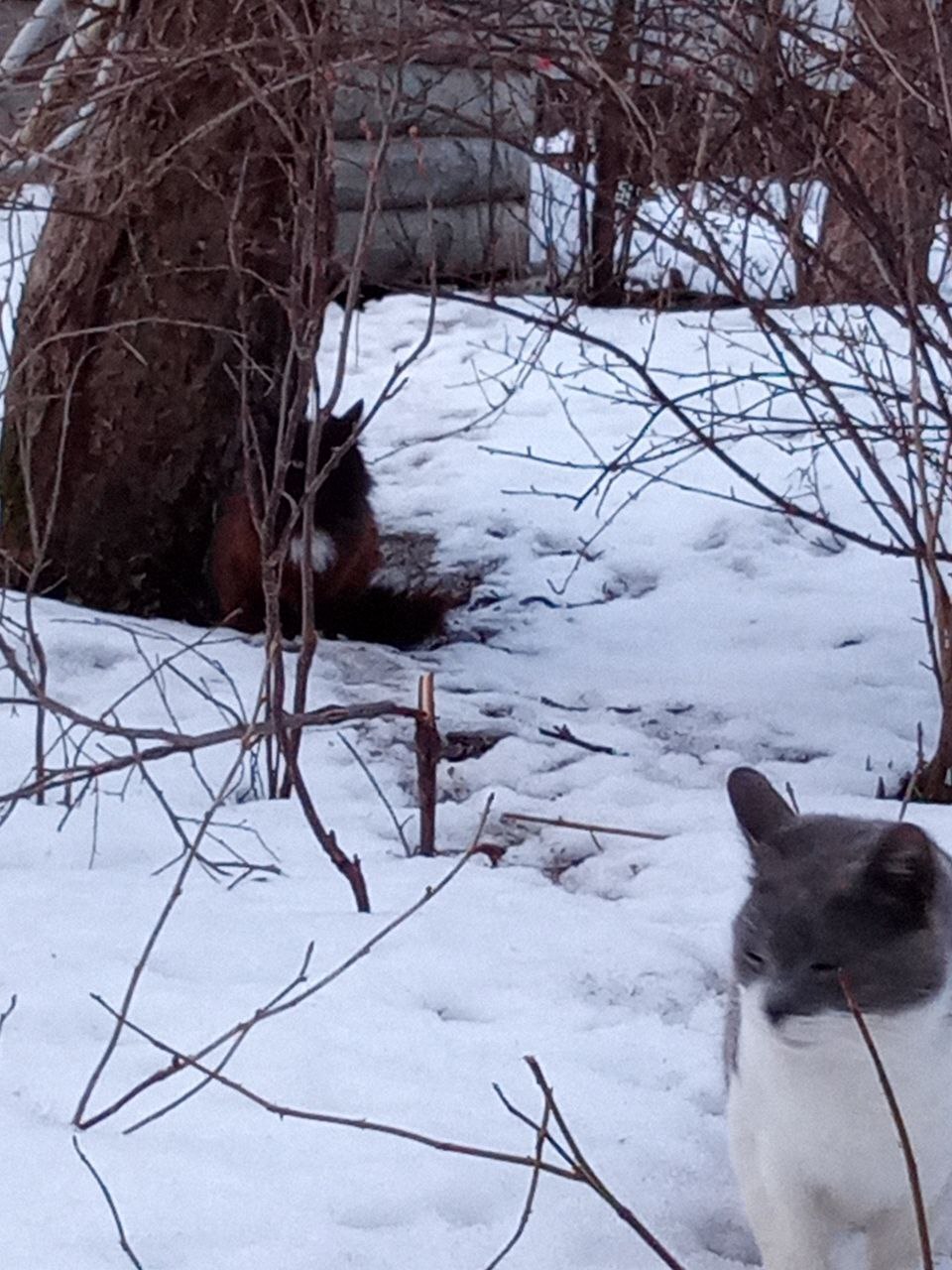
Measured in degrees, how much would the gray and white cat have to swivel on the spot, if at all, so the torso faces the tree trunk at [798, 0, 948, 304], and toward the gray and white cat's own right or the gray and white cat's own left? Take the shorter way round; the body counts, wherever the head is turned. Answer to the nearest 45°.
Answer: approximately 135° to the gray and white cat's own right

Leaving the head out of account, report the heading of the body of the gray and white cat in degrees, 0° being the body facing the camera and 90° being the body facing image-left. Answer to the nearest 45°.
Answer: approximately 45°

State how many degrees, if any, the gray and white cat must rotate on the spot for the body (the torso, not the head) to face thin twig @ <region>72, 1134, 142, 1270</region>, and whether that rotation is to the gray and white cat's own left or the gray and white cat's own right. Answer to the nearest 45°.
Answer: approximately 45° to the gray and white cat's own right

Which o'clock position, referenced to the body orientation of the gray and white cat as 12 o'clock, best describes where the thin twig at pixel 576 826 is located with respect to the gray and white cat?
The thin twig is roughly at 4 o'clock from the gray and white cat.

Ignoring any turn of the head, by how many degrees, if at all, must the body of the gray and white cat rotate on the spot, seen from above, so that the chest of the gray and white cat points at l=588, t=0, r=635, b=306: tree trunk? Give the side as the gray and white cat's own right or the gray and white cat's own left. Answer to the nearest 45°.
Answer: approximately 135° to the gray and white cat's own right

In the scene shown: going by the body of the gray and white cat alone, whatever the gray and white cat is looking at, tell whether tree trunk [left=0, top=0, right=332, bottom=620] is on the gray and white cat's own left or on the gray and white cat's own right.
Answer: on the gray and white cat's own right

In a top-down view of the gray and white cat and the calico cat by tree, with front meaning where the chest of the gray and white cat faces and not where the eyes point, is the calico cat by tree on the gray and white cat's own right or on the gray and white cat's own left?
on the gray and white cat's own right
